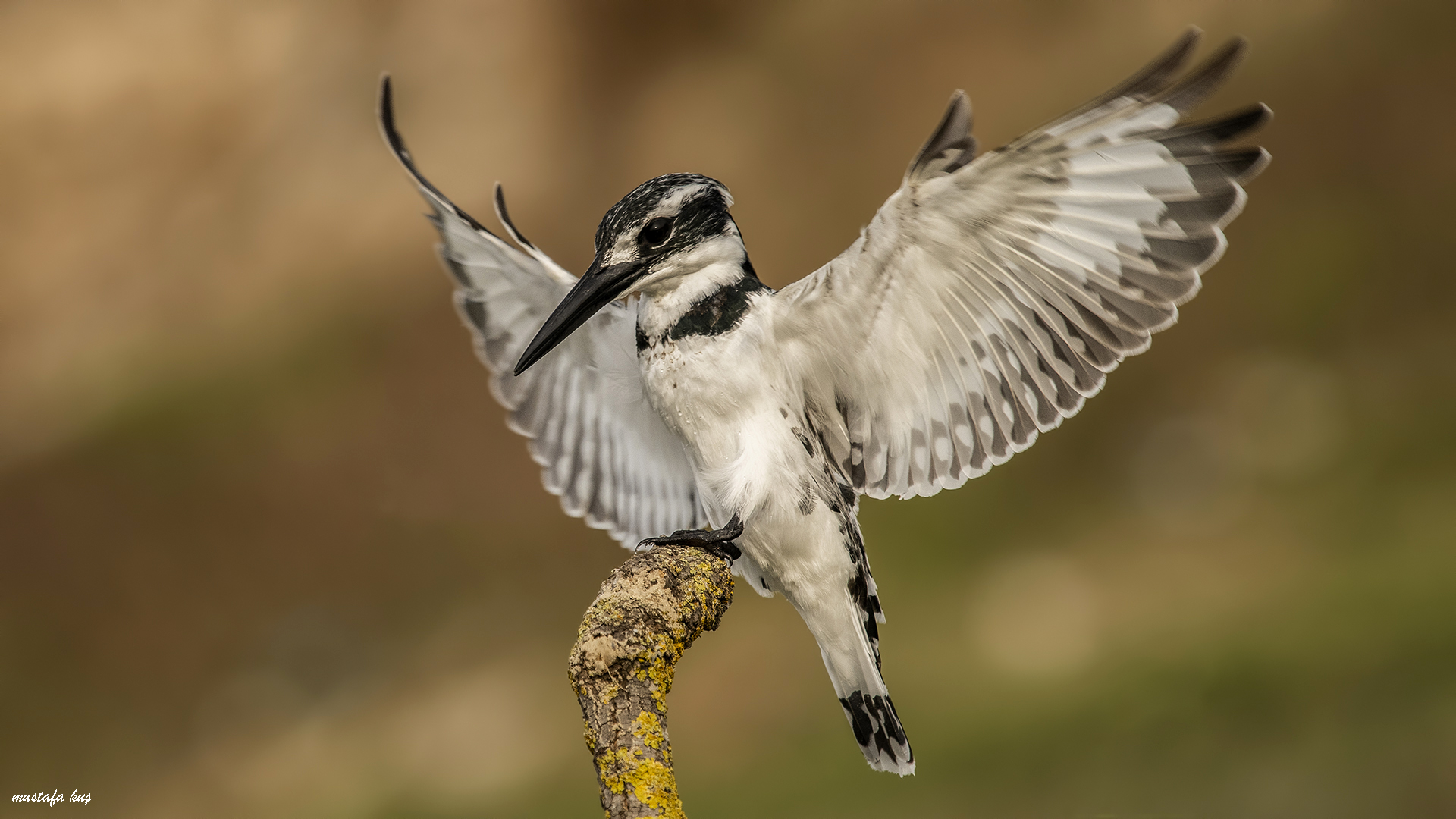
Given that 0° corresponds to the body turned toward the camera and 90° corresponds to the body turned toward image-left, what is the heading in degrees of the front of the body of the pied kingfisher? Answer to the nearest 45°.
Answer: approximately 45°
